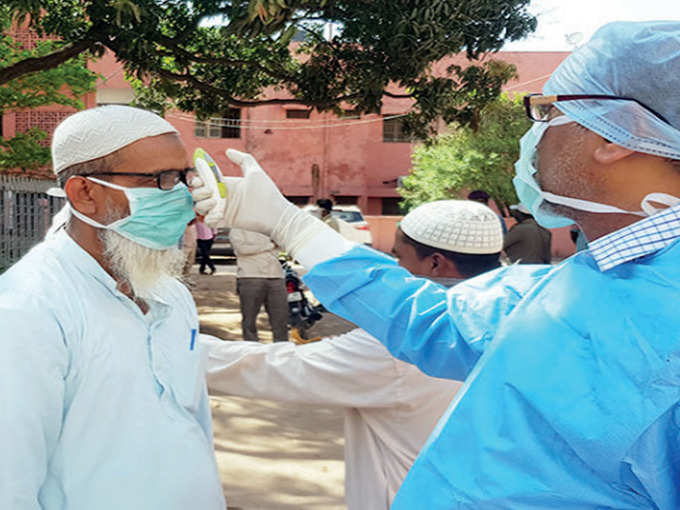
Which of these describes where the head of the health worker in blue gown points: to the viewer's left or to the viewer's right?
to the viewer's left

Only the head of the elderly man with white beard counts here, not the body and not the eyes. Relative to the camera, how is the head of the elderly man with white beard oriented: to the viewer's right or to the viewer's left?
to the viewer's right
